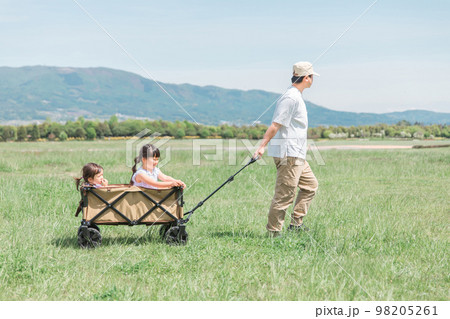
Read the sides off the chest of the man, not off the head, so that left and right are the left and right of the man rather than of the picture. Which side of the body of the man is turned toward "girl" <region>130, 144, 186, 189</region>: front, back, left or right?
back

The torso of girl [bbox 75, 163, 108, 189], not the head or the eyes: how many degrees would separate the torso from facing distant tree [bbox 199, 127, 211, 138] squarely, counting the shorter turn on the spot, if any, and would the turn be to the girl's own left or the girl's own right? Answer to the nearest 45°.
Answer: approximately 90° to the girl's own left

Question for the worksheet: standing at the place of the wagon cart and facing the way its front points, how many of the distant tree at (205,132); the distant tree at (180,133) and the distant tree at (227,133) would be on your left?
3

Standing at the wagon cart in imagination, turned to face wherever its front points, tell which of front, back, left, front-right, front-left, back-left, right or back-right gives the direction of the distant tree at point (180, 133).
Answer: left

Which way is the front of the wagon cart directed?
to the viewer's right

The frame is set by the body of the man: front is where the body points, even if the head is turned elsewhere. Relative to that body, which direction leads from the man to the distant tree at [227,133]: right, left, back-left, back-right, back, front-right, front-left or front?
left

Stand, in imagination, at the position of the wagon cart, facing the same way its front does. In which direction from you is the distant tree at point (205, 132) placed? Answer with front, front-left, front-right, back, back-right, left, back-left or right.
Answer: left

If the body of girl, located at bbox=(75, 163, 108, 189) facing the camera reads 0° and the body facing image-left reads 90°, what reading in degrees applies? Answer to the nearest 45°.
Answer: approximately 270°

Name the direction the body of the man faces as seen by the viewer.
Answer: to the viewer's right

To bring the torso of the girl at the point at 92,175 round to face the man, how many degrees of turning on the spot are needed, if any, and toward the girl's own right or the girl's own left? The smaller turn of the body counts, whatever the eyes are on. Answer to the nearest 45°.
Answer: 0° — they already face them

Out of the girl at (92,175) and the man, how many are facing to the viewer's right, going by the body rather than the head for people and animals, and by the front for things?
2
